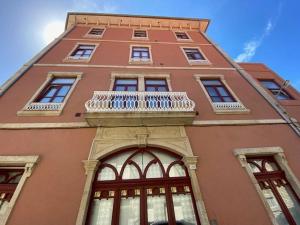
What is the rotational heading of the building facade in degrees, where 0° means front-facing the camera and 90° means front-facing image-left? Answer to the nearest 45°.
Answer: approximately 0°
